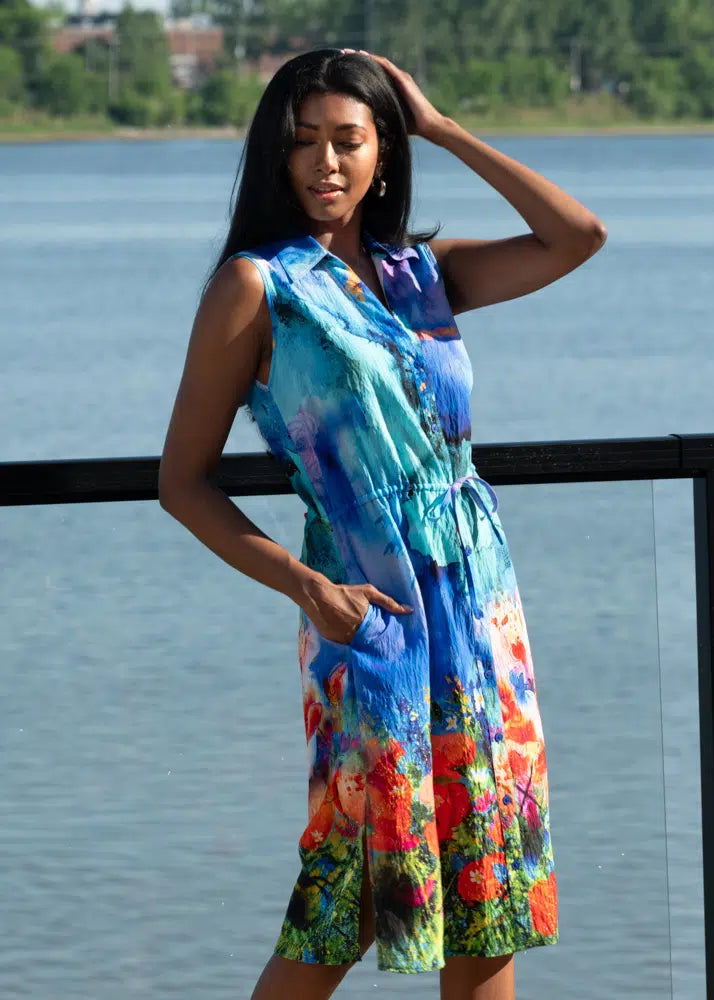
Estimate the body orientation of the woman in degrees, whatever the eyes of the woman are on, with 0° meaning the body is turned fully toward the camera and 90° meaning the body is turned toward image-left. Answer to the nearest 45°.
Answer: approximately 315°

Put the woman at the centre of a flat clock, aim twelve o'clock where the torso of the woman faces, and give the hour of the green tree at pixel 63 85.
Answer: The green tree is roughly at 7 o'clock from the woman.

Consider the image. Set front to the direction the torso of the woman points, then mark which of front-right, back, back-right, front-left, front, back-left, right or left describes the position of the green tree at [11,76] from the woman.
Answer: back-left

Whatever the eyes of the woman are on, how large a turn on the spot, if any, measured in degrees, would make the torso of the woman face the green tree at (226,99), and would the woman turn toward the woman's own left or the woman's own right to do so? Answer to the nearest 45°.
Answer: approximately 135° to the woman's own left

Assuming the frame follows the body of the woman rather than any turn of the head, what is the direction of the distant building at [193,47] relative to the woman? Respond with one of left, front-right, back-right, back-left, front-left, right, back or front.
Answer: back-left
